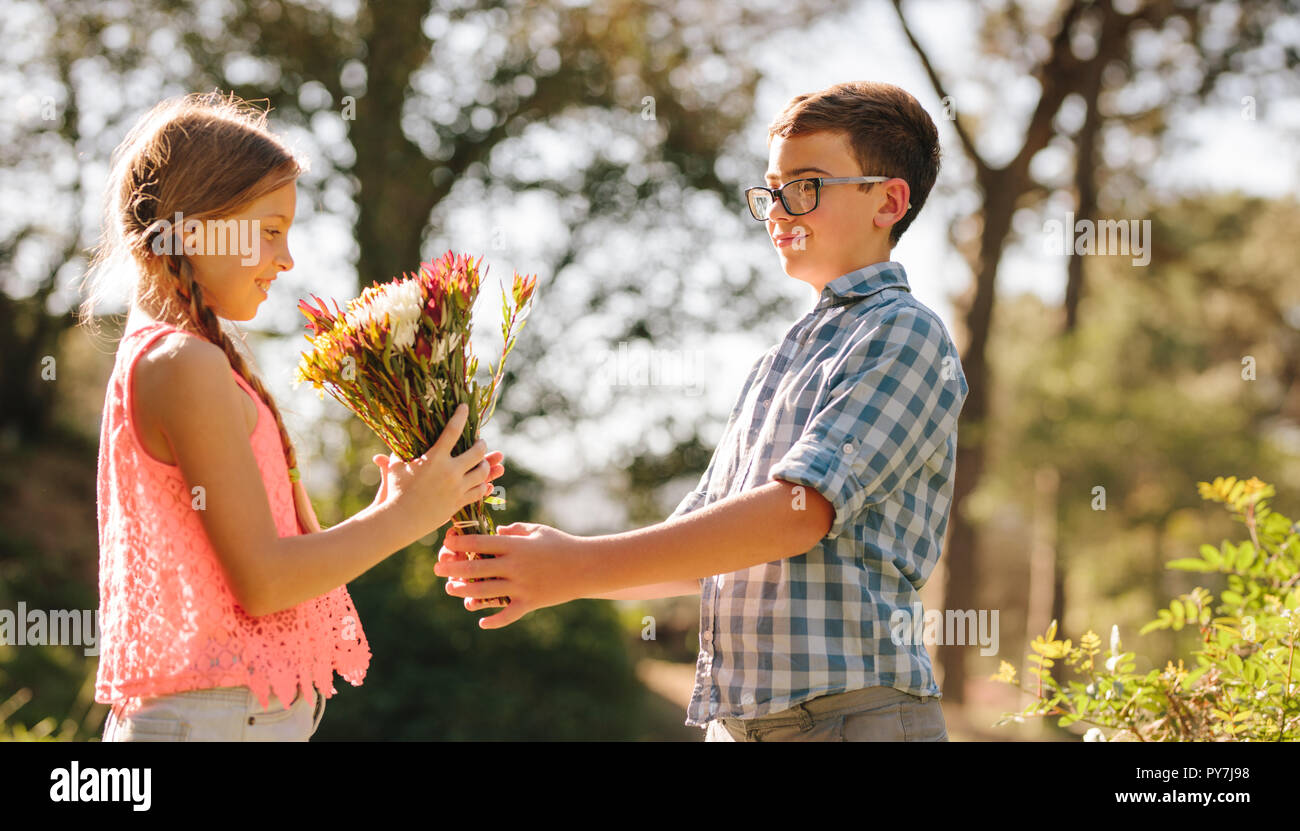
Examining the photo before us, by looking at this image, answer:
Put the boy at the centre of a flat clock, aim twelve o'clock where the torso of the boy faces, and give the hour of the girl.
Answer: The girl is roughly at 12 o'clock from the boy.

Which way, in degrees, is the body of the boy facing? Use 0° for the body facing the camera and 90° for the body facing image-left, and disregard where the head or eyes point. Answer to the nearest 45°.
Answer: approximately 90°

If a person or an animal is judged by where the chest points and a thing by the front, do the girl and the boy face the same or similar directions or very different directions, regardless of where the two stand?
very different directions

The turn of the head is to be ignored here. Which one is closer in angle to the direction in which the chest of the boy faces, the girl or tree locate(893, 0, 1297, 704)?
the girl

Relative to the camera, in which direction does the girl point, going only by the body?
to the viewer's right

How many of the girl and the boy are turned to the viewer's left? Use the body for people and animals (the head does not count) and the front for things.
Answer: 1

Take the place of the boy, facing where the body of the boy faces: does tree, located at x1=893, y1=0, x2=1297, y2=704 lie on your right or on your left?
on your right

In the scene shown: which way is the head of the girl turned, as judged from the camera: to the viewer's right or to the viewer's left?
to the viewer's right

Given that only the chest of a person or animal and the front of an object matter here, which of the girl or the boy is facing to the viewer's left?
the boy
